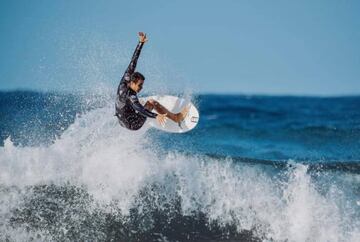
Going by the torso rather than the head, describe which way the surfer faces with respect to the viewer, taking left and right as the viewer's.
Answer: facing to the right of the viewer
